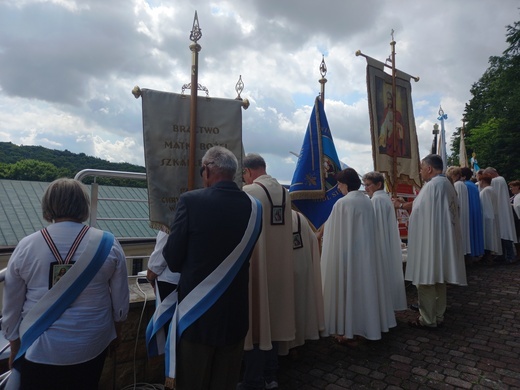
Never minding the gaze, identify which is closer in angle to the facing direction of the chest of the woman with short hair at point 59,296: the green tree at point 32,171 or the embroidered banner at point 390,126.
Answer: the green tree

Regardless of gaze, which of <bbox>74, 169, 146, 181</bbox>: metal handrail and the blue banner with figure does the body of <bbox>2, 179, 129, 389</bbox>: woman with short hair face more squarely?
the metal handrail

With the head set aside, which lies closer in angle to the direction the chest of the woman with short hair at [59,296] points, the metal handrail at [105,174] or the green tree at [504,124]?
the metal handrail

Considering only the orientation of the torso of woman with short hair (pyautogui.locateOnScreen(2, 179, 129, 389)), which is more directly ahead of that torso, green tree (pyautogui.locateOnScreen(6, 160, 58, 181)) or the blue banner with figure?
the green tree

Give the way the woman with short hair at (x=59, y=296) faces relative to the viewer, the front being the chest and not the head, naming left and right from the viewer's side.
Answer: facing away from the viewer

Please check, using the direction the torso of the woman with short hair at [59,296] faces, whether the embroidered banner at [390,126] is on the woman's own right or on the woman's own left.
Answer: on the woman's own right

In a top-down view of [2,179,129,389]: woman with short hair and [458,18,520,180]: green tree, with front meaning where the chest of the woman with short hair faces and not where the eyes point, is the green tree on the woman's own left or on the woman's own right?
on the woman's own right

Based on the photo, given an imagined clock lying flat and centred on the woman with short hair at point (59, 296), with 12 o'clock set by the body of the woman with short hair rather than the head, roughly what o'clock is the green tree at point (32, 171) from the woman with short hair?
The green tree is roughly at 12 o'clock from the woman with short hair.

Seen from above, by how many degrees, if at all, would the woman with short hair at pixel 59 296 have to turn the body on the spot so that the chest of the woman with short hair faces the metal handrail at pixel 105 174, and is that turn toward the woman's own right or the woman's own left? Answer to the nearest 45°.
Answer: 0° — they already face it
